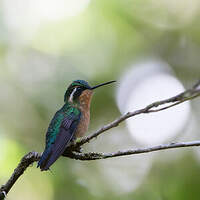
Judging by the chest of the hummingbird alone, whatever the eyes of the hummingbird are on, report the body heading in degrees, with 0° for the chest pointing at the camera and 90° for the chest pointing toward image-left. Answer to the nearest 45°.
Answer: approximately 270°
